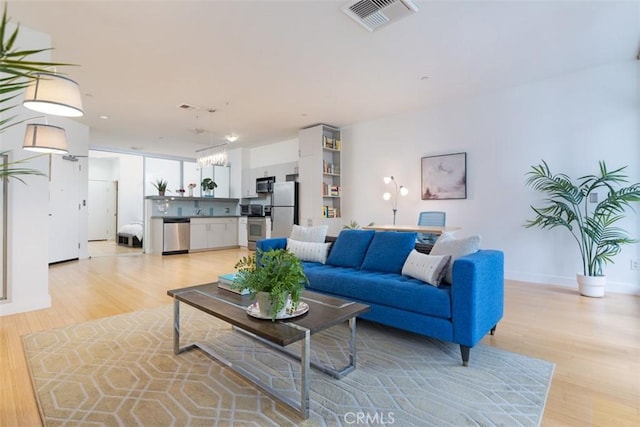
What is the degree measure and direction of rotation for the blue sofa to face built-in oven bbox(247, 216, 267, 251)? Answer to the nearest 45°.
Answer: approximately 90° to its right

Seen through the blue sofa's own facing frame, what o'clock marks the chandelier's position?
The chandelier is roughly at 3 o'clock from the blue sofa.

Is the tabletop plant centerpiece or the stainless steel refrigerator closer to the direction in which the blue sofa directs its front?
the tabletop plant centerpiece

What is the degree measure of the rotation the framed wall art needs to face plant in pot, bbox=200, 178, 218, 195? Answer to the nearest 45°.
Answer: approximately 45° to its right

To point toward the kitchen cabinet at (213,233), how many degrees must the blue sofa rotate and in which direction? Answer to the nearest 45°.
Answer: approximately 90° to its right

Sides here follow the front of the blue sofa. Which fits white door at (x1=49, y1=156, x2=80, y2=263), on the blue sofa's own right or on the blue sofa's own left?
on the blue sofa's own right

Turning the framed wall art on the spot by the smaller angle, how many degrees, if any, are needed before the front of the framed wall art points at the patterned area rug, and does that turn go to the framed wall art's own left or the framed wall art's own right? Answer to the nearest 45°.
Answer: approximately 45° to the framed wall art's own left

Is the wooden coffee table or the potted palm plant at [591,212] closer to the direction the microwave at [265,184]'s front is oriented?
the wooden coffee table

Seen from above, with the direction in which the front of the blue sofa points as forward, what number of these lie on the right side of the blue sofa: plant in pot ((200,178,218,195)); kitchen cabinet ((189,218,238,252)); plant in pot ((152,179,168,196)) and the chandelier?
4
